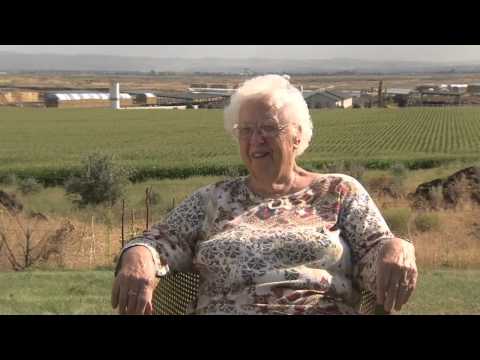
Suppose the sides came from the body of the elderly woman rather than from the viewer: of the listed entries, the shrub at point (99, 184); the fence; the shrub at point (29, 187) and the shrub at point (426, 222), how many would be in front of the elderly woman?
0

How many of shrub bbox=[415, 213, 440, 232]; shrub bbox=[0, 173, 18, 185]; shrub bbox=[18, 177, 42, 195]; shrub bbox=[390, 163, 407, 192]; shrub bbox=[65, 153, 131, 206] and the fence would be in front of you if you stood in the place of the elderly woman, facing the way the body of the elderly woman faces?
0

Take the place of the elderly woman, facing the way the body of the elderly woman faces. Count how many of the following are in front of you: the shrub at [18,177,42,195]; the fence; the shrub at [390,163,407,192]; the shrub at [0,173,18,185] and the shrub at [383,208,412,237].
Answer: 0

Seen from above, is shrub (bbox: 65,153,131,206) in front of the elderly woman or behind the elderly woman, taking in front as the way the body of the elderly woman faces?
behind

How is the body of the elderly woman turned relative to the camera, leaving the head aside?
toward the camera

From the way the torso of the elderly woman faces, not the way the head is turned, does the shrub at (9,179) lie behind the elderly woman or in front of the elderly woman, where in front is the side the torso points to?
behind

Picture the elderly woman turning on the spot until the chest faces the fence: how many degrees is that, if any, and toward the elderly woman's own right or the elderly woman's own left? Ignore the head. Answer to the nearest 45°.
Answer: approximately 180°

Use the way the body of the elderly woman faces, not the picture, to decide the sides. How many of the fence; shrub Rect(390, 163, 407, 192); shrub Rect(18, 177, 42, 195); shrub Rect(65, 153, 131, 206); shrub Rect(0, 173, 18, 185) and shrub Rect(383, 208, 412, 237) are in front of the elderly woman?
0

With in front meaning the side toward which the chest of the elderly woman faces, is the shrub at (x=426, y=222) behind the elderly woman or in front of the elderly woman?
behind

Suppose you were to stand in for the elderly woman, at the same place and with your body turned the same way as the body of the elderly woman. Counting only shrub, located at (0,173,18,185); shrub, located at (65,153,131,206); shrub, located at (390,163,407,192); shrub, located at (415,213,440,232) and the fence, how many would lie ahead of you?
0

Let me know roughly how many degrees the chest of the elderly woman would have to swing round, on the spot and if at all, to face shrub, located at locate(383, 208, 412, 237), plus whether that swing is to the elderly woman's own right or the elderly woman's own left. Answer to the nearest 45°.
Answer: approximately 180°

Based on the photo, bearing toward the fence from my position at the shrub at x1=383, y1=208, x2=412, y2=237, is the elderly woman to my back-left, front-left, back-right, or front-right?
front-left

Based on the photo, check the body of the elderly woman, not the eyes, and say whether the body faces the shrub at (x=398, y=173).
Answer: no

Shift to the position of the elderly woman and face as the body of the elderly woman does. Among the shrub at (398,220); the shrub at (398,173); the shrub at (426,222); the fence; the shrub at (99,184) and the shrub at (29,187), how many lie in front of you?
0

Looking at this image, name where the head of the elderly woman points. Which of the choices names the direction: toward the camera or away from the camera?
toward the camera

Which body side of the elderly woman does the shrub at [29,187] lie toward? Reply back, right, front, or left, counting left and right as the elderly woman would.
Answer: back

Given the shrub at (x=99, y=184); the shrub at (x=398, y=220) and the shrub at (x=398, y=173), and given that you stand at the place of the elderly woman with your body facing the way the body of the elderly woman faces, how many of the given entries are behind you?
3

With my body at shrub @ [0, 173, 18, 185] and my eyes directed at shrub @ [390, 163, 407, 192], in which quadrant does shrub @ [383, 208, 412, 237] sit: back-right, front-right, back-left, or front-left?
front-right
